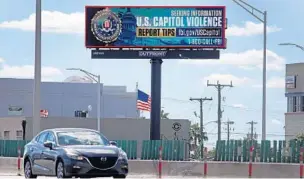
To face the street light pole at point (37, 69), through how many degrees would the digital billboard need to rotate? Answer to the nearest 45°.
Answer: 0° — it already faces it

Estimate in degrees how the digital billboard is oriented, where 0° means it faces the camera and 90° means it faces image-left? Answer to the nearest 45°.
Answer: approximately 0°
